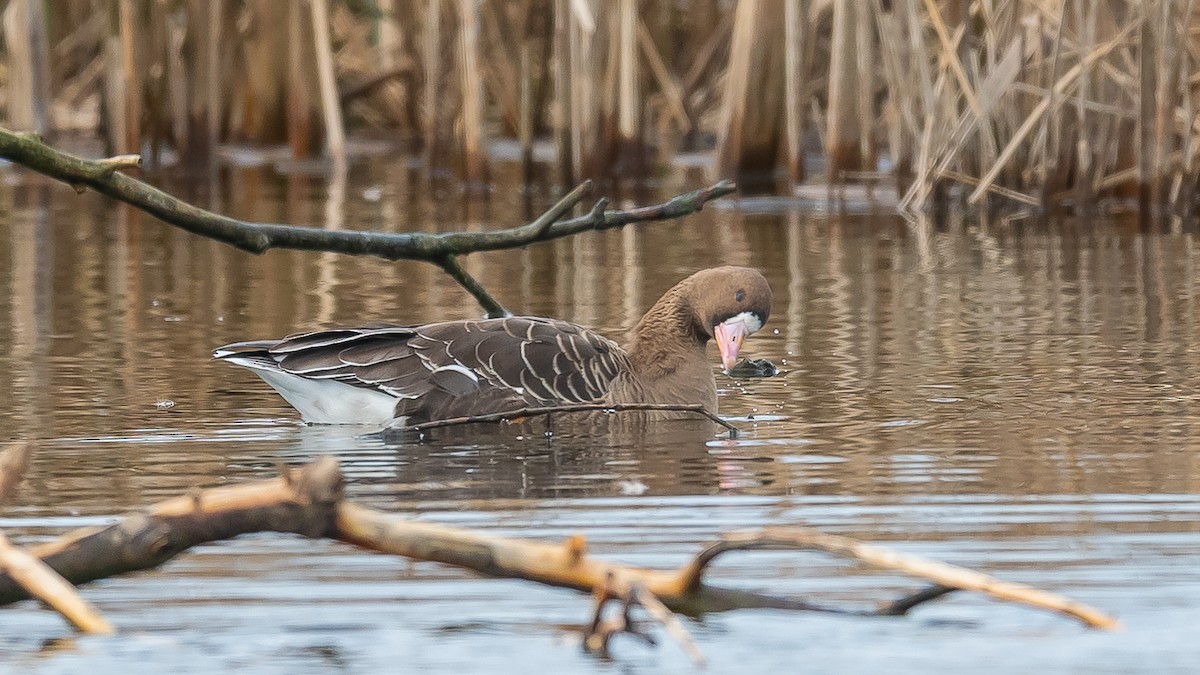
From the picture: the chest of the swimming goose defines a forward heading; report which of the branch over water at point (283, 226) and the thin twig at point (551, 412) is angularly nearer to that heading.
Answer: the thin twig

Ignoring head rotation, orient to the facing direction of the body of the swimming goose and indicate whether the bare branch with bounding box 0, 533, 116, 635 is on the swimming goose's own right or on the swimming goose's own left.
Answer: on the swimming goose's own right

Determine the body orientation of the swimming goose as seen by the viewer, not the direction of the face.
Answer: to the viewer's right

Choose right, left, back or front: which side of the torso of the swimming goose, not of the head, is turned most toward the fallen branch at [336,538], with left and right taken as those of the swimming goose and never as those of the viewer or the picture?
right

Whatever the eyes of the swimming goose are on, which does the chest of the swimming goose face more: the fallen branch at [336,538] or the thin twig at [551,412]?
the thin twig
